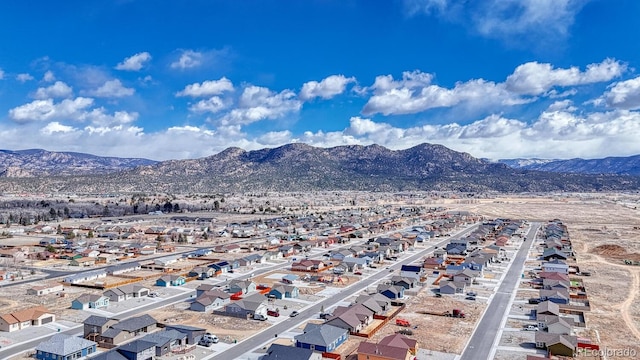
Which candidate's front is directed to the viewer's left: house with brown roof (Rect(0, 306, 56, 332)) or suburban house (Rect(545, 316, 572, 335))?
the suburban house

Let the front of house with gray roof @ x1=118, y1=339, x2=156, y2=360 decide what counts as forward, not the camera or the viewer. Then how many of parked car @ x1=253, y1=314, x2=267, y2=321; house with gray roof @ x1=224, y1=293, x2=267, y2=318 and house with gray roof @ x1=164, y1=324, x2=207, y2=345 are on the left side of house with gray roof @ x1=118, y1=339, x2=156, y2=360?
3

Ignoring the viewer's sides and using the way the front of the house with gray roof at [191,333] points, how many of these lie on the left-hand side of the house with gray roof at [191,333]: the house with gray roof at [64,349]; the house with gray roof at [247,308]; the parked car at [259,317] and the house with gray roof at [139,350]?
2

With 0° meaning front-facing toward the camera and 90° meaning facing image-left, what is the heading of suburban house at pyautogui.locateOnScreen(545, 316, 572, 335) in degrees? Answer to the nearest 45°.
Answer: approximately 90°

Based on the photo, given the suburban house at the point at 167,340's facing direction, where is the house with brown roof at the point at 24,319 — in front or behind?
behind

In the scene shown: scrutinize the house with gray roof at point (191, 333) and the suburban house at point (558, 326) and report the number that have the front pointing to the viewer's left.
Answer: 1

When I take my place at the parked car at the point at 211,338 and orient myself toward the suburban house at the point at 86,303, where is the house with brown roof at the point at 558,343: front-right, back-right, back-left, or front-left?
back-right

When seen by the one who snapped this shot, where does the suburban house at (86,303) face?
facing the viewer and to the right of the viewer

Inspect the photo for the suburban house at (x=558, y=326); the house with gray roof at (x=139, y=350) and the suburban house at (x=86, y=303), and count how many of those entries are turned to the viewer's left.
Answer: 1

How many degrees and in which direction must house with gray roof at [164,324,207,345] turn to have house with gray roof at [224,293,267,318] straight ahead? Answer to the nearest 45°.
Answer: approximately 90° to its left

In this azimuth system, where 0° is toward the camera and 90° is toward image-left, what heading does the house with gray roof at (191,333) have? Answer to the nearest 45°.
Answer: approximately 315°

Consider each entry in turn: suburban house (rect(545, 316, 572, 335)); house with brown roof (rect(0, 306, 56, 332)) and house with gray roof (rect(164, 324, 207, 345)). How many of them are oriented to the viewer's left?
1

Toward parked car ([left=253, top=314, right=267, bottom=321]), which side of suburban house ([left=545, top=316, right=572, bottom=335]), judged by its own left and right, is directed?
front

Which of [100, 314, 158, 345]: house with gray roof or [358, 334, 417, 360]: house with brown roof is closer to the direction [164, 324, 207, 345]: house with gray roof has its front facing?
the house with brown roof
